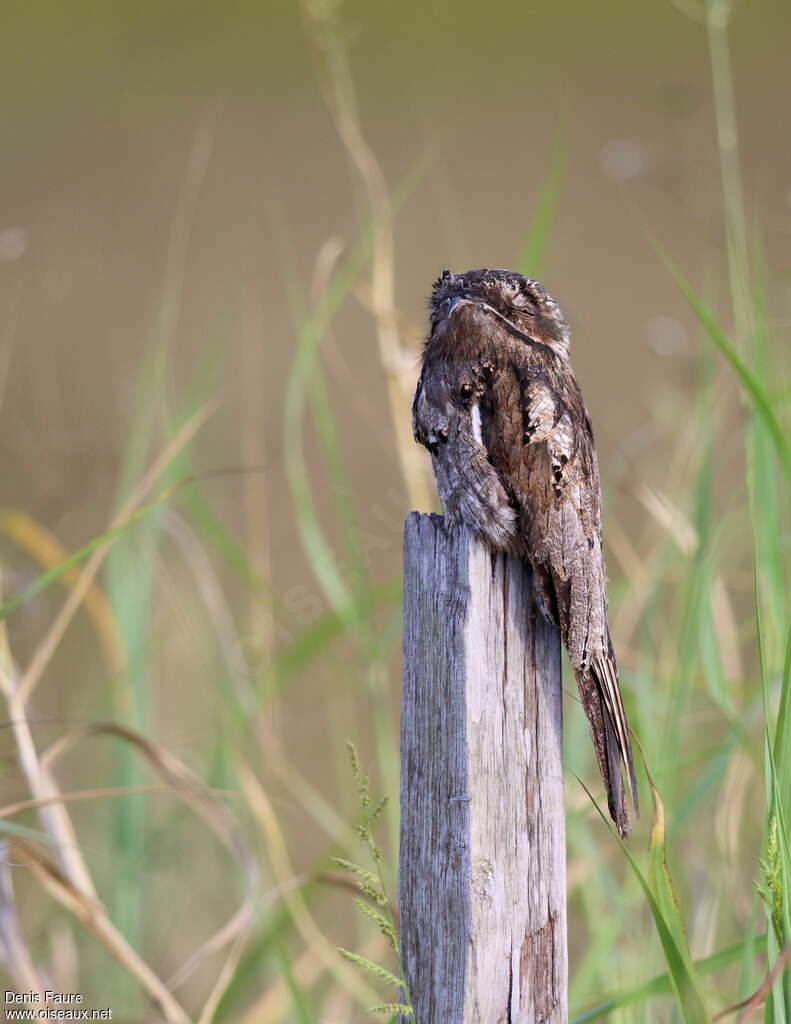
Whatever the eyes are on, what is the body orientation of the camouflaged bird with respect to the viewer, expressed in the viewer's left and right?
facing the viewer and to the left of the viewer
